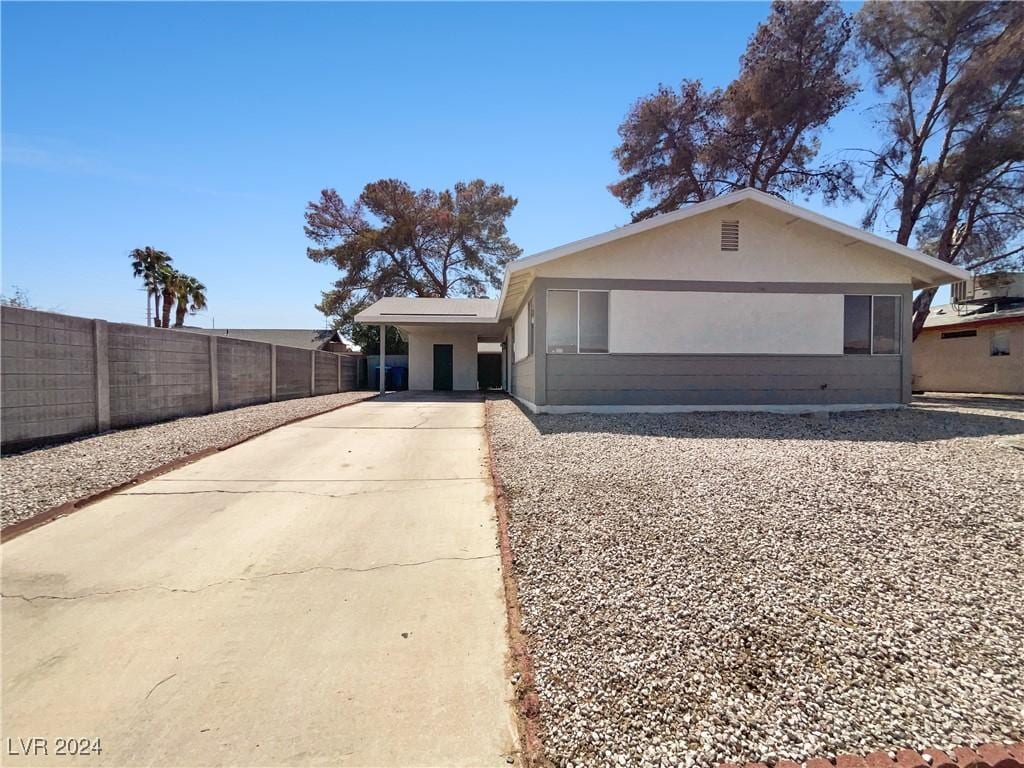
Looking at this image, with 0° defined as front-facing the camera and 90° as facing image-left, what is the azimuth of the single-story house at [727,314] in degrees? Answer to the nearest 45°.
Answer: approximately 0°

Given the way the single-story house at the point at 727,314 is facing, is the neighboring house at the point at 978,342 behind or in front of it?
behind

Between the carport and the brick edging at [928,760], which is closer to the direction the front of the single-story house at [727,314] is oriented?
the brick edging

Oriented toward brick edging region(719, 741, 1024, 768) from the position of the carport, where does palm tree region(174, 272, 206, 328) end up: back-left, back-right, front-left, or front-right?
back-right

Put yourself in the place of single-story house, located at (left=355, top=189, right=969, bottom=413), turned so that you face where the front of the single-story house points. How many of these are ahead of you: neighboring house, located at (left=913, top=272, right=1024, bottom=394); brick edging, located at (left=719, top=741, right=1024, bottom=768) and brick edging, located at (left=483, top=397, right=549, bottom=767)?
2

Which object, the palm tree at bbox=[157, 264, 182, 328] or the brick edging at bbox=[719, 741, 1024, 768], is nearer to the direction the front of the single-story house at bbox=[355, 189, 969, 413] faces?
the brick edging

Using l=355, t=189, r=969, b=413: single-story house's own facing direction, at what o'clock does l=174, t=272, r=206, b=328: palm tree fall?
The palm tree is roughly at 4 o'clock from the single-story house.

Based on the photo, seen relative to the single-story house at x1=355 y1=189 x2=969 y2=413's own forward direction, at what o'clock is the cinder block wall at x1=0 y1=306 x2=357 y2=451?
The cinder block wall is roughly at 2 o'clock from the single-story house.

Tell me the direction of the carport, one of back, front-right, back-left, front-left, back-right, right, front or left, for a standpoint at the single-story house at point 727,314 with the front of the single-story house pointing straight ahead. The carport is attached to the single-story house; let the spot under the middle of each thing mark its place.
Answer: back-right

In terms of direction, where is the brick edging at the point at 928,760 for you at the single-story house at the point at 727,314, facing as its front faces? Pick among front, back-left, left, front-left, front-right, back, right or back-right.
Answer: front

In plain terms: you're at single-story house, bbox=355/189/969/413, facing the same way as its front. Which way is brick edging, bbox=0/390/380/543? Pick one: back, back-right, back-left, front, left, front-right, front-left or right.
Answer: front-right
